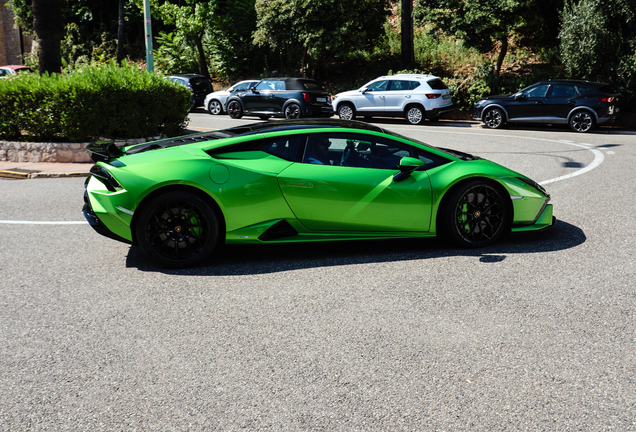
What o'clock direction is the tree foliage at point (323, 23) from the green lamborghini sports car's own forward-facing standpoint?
The tree foliage is roughly at 9 o'clock from the green lamborghini sports car.

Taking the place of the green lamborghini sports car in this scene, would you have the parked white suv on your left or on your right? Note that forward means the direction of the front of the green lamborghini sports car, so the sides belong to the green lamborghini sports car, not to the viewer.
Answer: on your left

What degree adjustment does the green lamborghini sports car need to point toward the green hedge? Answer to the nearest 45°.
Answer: approximately 135° to its left

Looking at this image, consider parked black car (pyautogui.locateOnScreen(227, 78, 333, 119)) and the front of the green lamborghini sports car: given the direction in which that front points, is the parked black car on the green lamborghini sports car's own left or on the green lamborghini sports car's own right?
on the green lamborghini sports car's own left

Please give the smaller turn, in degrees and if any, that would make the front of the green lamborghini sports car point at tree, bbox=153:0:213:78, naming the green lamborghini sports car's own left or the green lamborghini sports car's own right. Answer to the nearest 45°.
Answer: approximately 90° to the green lamborghini sports car's own left

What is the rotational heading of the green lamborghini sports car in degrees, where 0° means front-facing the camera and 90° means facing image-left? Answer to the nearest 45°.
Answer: approximately 270°
